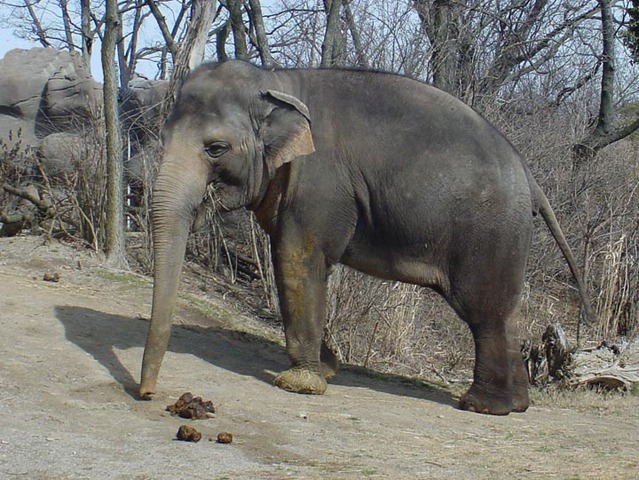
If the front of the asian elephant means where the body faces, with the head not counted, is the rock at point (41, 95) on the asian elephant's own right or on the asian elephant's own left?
on the asian elephant's own right

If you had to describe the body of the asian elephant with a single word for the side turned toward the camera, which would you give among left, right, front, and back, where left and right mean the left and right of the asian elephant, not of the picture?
left

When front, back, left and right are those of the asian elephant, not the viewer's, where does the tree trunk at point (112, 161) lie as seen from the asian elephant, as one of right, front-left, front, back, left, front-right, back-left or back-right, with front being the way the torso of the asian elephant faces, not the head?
front-right

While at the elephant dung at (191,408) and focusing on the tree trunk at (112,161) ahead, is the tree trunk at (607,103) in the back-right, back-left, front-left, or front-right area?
front-right

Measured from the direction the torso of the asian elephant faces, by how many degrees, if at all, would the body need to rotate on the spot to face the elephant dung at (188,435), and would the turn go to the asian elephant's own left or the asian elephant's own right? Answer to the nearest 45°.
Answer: approximately 45° to the asian elephant's own left

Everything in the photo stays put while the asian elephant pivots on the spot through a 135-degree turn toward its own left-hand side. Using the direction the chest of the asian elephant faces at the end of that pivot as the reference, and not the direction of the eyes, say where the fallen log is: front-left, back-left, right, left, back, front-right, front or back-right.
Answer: left

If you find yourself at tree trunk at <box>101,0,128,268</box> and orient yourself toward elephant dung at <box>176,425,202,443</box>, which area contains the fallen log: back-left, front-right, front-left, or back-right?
front-left
